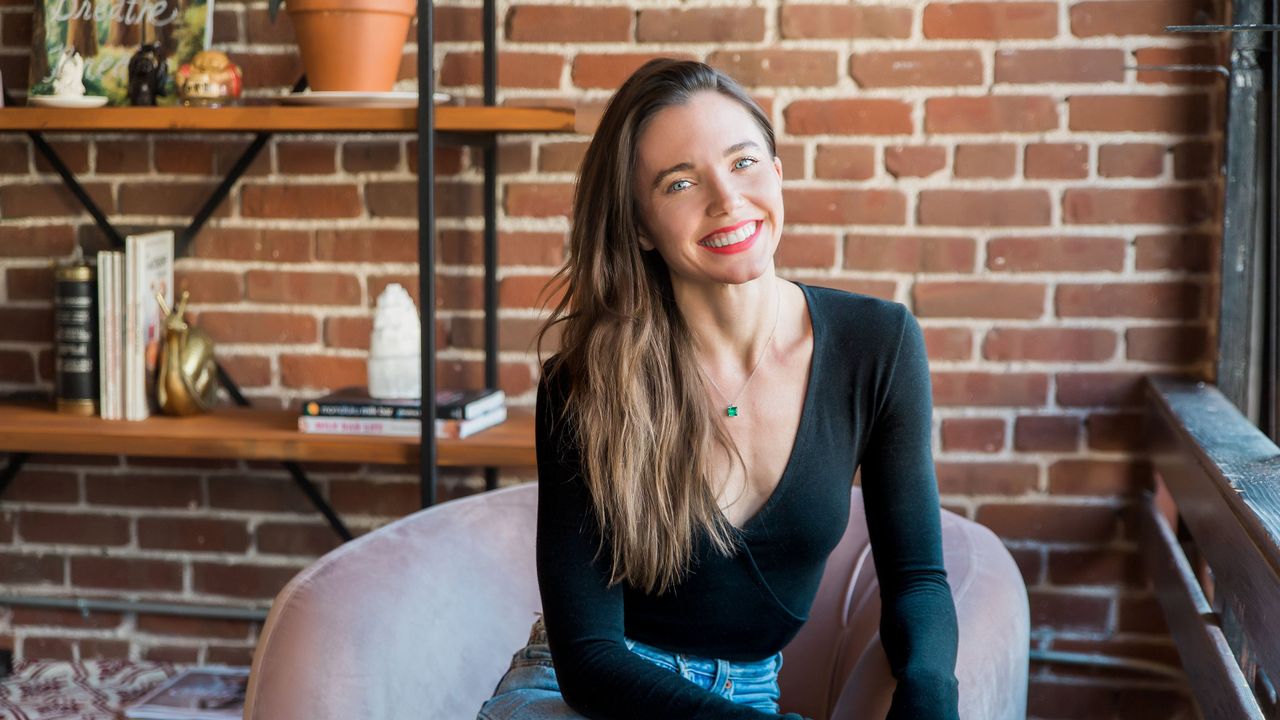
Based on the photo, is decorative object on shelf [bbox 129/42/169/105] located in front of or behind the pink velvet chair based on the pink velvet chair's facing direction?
behind

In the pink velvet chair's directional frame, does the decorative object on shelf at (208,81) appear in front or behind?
behind

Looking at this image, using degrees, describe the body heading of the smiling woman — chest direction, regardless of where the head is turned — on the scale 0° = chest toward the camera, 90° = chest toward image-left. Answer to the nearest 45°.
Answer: approximately 0°

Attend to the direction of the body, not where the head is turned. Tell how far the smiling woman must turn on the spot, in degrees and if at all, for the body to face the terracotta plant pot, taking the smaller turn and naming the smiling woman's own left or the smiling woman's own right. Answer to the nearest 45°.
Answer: approximately 135° to the smiling woman's own right

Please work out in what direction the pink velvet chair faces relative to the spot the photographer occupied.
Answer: facing the viewer and to the right of the viewer
